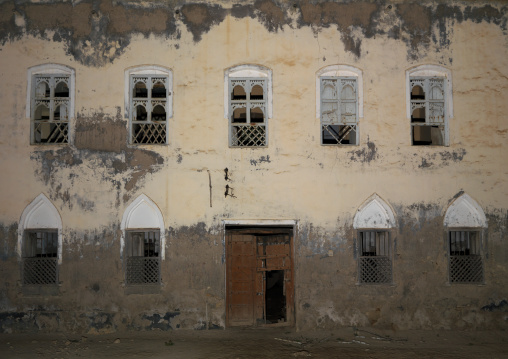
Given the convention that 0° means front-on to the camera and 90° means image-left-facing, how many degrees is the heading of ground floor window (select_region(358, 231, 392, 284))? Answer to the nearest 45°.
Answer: approximately 0°

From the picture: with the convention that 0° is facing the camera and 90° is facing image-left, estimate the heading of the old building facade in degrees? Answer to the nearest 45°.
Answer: approximately 0°
